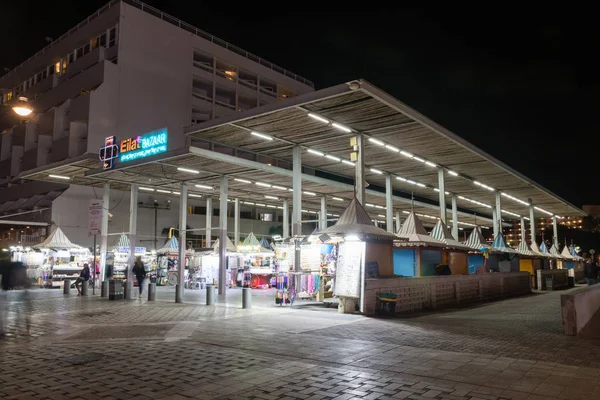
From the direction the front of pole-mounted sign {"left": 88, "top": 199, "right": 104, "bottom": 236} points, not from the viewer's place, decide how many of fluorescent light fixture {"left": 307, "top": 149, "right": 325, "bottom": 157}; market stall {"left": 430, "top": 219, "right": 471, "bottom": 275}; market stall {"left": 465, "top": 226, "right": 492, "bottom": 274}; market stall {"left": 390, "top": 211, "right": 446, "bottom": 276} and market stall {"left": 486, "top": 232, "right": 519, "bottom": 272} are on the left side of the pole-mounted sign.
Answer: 5

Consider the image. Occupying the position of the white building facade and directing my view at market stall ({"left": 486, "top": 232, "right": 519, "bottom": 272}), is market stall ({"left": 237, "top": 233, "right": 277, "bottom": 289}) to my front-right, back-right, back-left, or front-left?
front-right

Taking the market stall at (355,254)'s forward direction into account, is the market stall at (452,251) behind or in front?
behind

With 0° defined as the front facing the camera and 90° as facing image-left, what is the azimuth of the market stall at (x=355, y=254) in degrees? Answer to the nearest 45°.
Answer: approximately 45°

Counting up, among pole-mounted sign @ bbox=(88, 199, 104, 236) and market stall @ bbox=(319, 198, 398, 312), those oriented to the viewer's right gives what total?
0

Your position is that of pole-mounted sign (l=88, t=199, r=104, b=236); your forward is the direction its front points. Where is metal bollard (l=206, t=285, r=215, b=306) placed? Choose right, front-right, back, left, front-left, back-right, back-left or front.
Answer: front-left

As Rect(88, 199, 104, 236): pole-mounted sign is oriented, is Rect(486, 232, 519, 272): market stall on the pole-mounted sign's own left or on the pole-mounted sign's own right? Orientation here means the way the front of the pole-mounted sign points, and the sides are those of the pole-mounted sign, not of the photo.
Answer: on the pole-mounted sign's own left

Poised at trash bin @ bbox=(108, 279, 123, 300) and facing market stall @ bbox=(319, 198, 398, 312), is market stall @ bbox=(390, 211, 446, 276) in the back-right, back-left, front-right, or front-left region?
front-left

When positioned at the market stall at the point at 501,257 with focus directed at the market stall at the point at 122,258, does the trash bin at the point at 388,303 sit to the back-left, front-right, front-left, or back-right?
front-left

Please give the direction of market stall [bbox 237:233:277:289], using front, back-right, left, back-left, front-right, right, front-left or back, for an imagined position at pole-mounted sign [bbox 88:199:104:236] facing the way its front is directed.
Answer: back-left

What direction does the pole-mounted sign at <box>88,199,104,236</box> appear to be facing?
toward the camera

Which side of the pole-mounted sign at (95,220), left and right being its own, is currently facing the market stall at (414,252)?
left

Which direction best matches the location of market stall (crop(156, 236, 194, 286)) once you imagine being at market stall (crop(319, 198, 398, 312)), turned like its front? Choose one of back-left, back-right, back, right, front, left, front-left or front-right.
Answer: right
